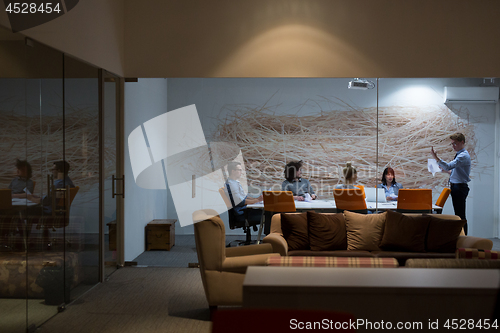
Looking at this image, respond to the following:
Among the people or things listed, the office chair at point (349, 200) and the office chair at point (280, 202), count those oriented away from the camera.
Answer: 2

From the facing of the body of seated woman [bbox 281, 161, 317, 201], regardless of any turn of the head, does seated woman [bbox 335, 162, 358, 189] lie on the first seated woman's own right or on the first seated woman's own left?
on the first seated woman's own left

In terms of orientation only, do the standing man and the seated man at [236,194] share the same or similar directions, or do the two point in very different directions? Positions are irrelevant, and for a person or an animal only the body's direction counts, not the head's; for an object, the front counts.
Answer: very different directions

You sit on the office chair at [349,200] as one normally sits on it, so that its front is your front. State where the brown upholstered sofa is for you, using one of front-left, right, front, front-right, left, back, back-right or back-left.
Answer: back

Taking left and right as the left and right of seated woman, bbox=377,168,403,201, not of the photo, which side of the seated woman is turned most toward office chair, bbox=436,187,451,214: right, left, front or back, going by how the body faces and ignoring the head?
left

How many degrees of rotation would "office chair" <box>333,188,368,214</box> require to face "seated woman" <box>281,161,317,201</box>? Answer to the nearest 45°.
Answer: approximately 90° to its left

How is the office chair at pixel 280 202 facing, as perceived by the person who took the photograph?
facing away from the viewer

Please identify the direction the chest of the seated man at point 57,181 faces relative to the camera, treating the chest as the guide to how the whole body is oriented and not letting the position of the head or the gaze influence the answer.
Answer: to the viewer's left

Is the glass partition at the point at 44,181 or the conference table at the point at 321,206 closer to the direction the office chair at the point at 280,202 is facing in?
the conference table

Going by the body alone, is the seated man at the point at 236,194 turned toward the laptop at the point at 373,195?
yes

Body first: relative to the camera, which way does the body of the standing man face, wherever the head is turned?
to the viewer's left

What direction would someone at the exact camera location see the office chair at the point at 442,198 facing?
facing to the left of the viewer

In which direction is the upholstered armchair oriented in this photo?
to the viewer's right
